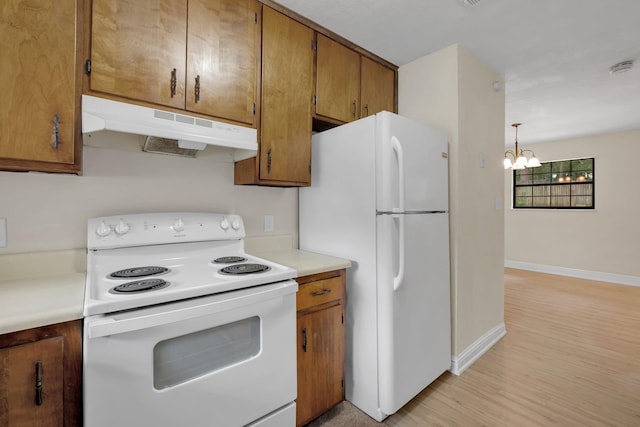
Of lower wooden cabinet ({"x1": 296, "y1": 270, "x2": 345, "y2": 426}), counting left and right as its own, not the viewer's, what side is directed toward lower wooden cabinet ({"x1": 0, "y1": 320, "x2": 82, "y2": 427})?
right

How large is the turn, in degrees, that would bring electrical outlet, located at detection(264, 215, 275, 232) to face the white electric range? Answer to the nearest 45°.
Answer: approximately 45° to its right

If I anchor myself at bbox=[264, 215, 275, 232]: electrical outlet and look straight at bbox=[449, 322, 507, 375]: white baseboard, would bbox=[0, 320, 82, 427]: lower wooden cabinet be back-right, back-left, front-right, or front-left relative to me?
back-right

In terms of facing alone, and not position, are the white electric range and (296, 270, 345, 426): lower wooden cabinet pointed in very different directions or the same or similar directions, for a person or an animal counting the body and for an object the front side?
same or similar directions

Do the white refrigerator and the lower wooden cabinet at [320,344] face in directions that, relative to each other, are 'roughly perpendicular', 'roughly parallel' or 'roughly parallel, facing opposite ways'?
roughly parallel

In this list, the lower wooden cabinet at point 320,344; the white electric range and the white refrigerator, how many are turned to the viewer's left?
0

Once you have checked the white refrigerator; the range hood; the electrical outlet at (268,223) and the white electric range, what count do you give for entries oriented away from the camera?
0

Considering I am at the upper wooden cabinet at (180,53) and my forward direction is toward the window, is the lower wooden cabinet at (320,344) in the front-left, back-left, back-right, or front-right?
front-right

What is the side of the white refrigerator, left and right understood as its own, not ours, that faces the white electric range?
right

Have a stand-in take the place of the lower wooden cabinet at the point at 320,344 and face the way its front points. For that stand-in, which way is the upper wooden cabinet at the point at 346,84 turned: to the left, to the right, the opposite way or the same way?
the same way

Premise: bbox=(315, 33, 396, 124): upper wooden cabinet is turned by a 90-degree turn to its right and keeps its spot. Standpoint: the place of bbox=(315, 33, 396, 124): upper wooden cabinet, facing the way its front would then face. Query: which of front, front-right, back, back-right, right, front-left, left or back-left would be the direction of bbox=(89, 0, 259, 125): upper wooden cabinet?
front

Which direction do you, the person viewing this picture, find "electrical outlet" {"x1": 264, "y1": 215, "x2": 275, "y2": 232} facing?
facing the viewer and to the right of the viewer

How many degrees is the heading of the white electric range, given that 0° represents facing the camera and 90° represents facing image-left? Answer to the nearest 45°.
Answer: approximately 315°

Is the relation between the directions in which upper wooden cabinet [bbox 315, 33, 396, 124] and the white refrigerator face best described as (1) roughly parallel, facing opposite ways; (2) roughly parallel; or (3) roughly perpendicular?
roughly parallel

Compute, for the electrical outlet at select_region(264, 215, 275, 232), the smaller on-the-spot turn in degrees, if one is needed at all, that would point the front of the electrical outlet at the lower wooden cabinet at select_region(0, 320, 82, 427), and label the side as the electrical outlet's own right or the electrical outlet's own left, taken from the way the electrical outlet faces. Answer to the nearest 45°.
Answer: approximately 90° to the electrical outlet's own right
